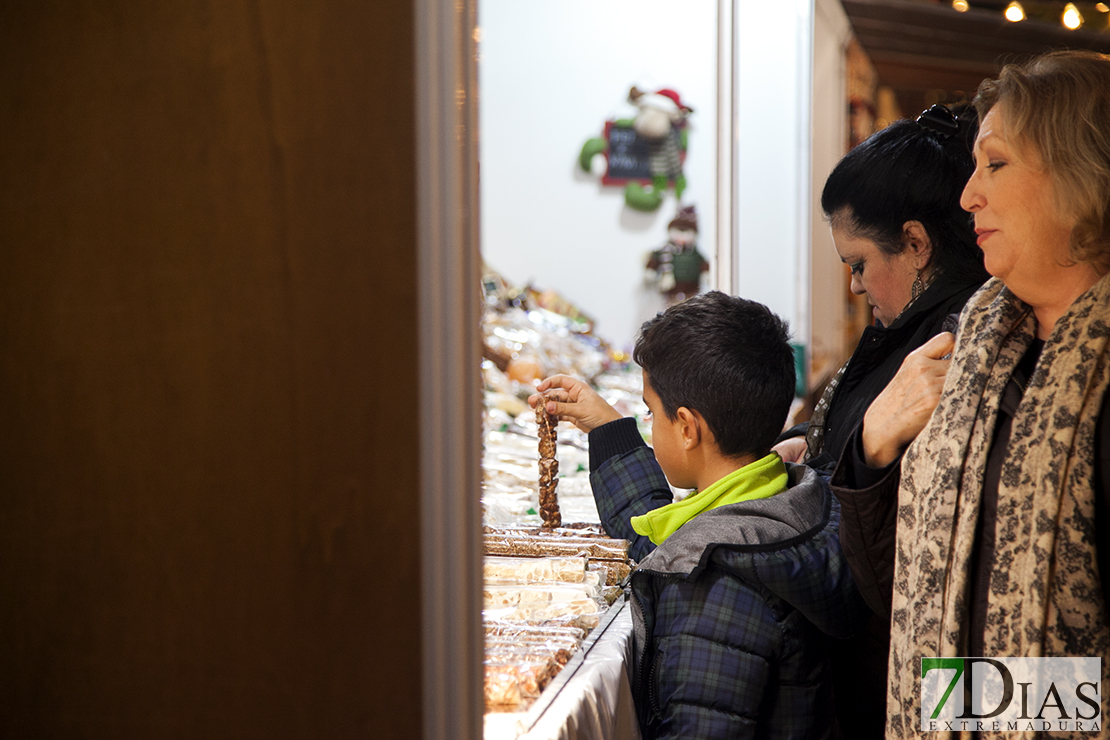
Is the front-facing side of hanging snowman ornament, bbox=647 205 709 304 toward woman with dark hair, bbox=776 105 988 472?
yes

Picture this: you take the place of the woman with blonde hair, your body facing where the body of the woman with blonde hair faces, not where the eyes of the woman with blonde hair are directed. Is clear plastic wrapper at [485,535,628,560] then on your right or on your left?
on your right

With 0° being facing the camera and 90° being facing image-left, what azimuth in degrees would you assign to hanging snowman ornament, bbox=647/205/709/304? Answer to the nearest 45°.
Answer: approximately 0°

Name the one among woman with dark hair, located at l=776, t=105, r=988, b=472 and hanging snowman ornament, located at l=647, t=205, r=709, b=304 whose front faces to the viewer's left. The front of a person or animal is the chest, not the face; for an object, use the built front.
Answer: the woman with dark hair

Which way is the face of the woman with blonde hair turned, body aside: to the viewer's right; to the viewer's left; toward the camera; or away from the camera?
to the viewer's left

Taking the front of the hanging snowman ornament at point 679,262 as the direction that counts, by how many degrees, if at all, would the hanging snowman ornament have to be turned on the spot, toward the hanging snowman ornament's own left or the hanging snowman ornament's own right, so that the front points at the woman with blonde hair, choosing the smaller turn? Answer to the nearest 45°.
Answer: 0° — it already faces them

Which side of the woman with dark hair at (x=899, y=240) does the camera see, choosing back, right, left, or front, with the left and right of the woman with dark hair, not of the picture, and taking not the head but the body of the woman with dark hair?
left

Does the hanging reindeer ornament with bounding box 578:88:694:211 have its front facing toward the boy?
yes

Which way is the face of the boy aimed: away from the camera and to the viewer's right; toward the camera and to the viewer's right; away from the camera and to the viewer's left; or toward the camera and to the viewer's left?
away from the camera and to the viewer's left
